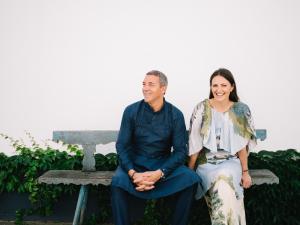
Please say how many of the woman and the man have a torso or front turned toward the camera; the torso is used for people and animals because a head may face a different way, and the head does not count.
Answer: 2

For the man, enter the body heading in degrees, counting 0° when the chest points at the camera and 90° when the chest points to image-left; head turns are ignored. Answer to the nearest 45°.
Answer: approximately 0°

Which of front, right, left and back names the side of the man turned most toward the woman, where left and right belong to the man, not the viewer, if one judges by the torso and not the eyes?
left
